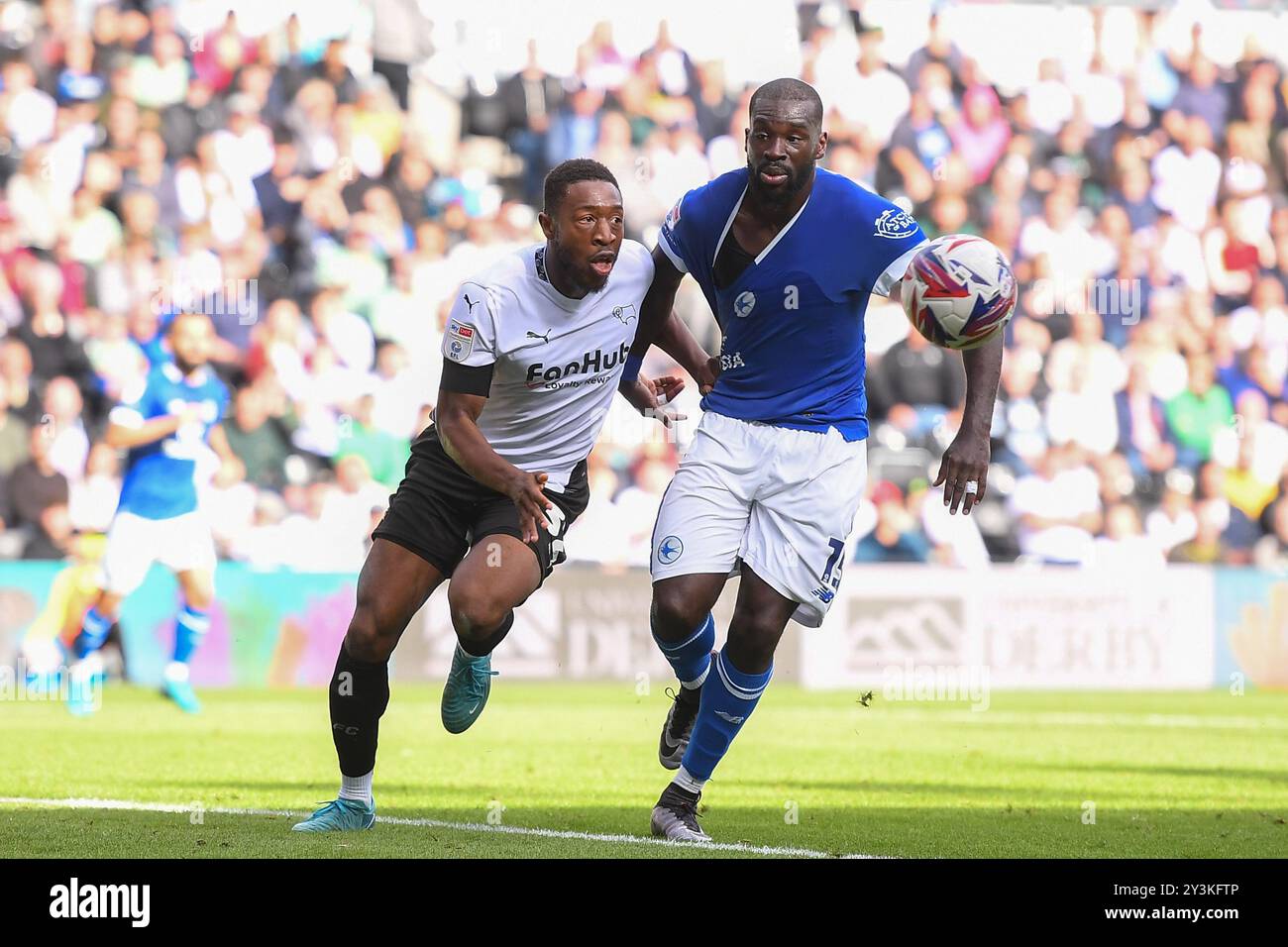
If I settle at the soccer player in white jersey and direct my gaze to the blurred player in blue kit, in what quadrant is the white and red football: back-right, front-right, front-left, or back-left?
back-right

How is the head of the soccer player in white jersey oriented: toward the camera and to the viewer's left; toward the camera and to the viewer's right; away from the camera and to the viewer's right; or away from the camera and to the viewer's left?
toward the camera and to the viewer's right

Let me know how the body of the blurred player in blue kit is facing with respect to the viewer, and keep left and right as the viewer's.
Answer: facing the viewer and to the right of the viewer

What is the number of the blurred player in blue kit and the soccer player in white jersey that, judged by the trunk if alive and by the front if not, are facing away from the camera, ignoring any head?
0

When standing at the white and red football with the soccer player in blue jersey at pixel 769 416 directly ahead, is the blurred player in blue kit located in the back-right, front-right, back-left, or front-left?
front-right
